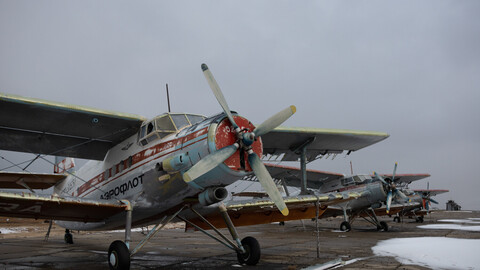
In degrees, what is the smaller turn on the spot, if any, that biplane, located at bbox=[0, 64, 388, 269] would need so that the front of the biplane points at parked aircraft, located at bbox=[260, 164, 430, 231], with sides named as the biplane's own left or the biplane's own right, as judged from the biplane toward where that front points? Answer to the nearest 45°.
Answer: approximately 90° to the biplane's own left

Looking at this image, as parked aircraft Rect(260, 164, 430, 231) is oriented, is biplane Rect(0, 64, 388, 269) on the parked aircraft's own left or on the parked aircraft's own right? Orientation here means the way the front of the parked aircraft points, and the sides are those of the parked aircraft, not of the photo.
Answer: on the parked aircraft's own right

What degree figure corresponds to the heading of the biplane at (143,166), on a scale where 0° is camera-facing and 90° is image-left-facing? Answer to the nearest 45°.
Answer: approximately 315°

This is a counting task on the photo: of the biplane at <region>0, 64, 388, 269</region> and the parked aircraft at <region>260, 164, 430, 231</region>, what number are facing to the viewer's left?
0

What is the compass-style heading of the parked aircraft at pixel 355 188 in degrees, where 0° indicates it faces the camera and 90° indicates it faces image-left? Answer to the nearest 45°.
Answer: approximately 315°
